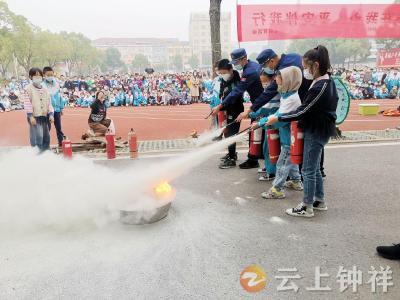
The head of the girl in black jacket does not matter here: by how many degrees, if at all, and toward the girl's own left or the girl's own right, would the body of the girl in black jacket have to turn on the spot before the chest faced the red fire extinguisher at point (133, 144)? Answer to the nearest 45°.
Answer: approximately 45° to the girl's own right

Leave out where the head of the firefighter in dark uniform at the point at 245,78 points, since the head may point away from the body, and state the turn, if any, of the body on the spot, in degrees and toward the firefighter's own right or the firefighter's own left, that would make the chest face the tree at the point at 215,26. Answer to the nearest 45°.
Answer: approximately 90° to the firefighter's own right

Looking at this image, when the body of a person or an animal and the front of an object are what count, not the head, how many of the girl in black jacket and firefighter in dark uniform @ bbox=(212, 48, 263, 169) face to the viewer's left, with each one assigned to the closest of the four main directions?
2

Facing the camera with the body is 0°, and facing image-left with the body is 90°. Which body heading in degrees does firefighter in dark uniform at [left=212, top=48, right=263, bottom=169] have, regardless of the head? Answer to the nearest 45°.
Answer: approximately 90°

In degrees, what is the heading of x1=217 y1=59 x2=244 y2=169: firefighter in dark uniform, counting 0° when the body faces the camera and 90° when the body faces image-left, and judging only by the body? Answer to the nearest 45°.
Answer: approximately 45°

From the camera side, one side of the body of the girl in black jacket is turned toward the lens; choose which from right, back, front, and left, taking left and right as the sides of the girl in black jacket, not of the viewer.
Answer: left

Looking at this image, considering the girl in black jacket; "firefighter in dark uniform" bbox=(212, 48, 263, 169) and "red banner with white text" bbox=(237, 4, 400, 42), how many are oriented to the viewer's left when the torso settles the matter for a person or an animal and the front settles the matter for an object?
2
